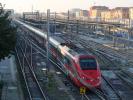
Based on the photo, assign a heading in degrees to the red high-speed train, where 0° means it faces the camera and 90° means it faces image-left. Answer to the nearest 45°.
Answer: approximately 315°
